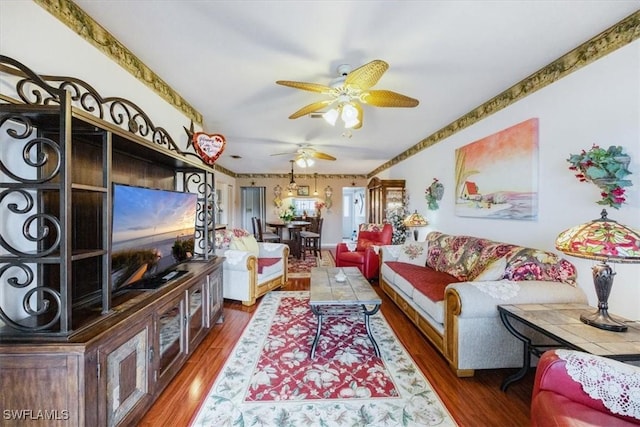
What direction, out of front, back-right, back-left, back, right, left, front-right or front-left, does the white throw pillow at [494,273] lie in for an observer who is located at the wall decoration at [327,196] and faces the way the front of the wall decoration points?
front

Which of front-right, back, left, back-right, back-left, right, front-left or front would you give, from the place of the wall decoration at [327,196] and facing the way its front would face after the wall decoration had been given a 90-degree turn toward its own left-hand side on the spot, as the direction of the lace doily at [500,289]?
right

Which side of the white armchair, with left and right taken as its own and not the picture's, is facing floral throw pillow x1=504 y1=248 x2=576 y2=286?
front

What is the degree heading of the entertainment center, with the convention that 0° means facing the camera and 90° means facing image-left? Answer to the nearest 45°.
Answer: approximately 315°

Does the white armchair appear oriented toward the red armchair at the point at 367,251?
no

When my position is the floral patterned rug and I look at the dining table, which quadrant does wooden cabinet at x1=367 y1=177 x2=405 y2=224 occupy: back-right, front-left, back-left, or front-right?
front-right

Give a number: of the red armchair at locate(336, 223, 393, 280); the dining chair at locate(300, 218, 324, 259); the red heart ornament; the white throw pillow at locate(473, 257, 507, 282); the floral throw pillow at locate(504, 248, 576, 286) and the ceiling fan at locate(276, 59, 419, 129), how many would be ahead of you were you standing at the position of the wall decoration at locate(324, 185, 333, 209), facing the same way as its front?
6

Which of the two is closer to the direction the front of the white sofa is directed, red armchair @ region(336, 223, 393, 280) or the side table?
the red armchair

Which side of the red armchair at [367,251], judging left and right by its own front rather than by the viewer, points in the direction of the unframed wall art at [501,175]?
left

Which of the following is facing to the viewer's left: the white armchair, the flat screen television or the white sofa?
the white sofa

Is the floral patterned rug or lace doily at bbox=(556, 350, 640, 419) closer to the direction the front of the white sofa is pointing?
the floral patterned rug

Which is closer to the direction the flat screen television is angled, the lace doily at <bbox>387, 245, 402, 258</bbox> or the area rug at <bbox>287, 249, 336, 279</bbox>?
the lace doily

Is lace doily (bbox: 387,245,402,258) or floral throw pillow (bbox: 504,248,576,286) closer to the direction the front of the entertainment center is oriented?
the floral throw pillow

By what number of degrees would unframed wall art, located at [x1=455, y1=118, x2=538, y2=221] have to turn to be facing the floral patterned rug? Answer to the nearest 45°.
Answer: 0° — it already faces it

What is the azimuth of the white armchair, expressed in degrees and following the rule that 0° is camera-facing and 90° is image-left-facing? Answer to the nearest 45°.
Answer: approximately 315°

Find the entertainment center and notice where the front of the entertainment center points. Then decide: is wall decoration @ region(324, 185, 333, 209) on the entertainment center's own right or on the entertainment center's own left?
on the entertainment center's own left

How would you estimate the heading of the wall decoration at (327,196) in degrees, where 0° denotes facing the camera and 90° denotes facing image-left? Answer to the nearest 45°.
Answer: approximately 0°

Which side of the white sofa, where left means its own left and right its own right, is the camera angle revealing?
left

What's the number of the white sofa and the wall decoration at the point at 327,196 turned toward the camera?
1

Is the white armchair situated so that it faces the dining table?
no

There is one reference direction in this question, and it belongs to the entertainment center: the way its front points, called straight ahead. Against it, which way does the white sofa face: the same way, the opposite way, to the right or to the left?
the opposite way
